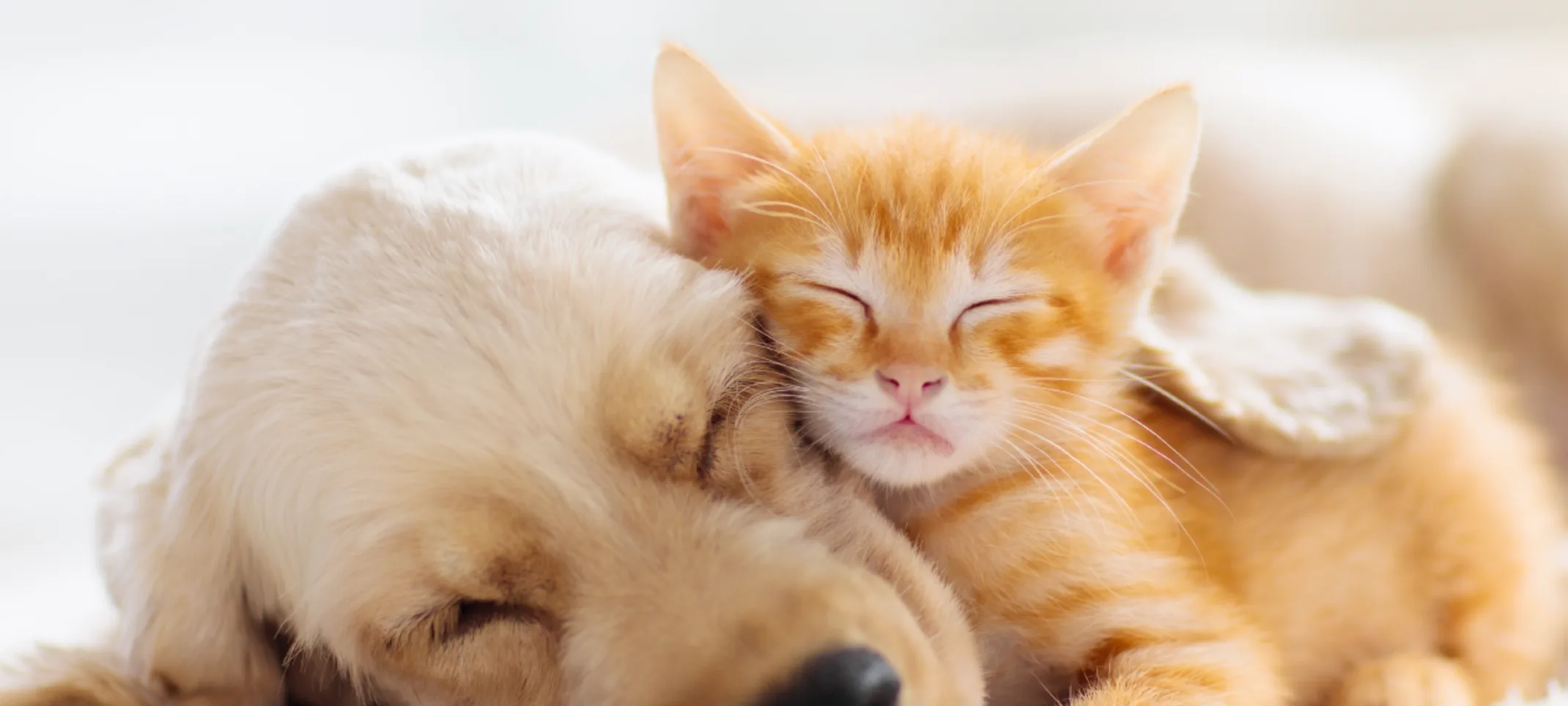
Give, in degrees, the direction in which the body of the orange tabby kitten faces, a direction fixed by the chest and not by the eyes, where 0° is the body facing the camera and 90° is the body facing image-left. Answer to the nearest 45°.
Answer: approximately 45°
